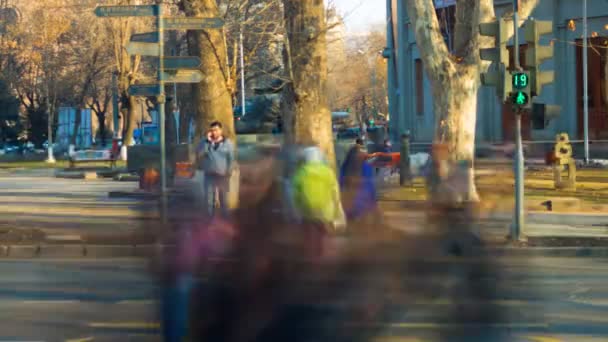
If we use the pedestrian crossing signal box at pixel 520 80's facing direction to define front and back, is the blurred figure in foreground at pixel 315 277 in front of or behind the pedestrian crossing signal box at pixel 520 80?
in front

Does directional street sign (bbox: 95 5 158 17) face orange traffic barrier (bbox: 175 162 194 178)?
no

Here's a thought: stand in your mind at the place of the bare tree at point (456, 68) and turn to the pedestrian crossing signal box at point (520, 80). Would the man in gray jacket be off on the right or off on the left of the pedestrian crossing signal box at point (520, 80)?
right

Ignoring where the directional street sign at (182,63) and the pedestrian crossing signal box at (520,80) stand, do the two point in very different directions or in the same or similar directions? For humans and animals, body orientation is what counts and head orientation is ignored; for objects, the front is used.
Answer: same or similar directions

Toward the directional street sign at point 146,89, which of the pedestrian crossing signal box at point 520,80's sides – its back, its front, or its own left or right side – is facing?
right

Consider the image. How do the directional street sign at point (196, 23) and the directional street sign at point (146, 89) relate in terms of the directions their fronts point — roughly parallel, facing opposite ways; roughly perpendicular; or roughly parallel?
roughly parallel

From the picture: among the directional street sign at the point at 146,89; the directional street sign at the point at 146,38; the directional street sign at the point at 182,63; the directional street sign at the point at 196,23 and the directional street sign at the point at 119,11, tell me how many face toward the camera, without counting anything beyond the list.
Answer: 5

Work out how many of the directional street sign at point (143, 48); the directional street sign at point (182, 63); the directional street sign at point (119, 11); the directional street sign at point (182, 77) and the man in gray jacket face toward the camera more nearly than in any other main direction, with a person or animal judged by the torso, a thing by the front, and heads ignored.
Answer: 5

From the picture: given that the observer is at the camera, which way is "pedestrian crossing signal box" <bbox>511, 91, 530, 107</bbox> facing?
facing the viewer

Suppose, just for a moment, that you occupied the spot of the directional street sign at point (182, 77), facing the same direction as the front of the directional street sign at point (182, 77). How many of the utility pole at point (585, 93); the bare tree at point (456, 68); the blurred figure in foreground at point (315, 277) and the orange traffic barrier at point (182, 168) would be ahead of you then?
1

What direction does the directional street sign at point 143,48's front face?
toward the camera

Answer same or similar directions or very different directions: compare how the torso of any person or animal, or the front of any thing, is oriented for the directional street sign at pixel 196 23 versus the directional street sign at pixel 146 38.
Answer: same or similar directions

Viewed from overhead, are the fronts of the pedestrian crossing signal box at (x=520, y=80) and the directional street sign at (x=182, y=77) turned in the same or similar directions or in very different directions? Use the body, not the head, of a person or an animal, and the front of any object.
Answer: same or similar directions

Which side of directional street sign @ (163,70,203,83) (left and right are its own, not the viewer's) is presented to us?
front

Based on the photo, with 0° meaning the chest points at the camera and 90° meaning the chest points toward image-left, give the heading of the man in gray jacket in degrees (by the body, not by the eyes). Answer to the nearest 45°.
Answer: approximately 0°

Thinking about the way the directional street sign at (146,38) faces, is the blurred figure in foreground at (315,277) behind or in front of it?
in front
